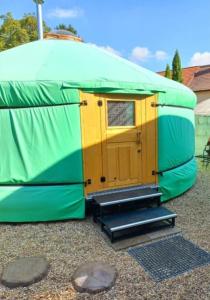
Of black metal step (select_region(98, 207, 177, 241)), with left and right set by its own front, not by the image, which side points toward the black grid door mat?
front

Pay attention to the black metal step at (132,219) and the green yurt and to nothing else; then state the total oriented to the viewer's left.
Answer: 0

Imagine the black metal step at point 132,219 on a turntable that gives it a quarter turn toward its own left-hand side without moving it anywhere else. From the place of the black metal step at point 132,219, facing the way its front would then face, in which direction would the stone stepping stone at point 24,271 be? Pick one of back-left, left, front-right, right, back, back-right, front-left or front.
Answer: back

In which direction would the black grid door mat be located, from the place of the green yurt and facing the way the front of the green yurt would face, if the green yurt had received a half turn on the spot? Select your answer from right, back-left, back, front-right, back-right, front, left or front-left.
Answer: back

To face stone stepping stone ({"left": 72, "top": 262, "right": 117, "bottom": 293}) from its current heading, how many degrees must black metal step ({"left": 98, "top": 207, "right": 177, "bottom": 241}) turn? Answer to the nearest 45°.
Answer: approximately 45° to its right

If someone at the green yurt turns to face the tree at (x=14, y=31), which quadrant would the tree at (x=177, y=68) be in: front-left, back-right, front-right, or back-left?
front-right

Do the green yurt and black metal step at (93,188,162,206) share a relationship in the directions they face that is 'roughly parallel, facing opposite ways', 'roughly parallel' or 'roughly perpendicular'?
roughly parallel

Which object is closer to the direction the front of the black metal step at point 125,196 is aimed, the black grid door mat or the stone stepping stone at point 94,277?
the black grid door mat

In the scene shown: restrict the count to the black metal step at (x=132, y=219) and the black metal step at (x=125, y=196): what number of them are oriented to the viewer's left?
0

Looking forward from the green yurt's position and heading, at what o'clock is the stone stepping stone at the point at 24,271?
The stone stepping stone is roughly at 2 o'clock from the green yurt.

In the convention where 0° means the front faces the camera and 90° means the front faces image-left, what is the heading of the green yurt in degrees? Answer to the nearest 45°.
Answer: approximately 315°

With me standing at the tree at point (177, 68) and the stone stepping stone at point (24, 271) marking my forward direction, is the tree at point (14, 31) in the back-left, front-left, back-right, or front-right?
front-right

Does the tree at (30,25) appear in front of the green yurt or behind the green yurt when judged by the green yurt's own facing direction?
behind

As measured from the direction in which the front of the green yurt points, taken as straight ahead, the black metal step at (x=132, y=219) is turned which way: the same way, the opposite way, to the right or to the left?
the same way

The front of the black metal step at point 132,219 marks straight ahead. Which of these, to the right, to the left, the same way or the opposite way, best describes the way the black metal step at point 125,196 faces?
the same way

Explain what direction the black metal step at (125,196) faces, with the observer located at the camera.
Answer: facing the viewer and to the right of the viewer
